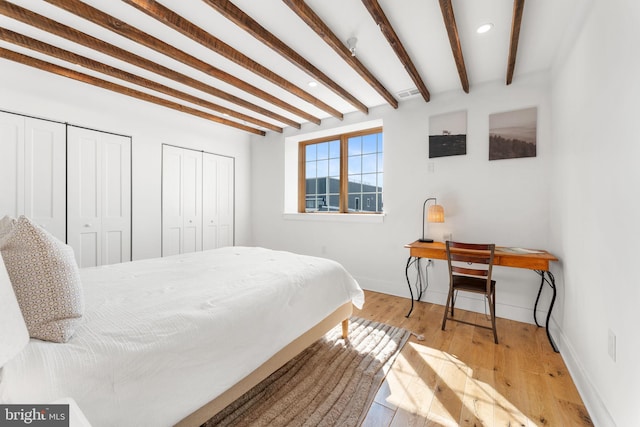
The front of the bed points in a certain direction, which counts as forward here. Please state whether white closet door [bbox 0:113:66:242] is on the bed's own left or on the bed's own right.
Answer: on the bed's own left

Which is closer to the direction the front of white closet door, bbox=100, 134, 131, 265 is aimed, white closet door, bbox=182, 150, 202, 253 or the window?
the window

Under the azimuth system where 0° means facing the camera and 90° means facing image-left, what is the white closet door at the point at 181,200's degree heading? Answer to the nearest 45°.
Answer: approximately 315°

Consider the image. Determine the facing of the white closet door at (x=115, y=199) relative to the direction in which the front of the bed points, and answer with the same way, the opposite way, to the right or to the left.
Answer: to the right

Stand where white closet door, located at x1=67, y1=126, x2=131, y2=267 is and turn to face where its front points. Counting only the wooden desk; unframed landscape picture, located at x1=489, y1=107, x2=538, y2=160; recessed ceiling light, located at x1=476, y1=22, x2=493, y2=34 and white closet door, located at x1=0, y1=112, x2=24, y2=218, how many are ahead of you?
3

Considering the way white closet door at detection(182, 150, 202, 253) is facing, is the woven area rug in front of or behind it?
in front

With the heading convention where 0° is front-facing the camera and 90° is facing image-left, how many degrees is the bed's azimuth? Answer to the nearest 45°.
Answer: approximately 225°

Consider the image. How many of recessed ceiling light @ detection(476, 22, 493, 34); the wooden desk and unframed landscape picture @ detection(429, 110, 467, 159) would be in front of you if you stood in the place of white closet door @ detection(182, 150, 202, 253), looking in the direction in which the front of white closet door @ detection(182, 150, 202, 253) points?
3

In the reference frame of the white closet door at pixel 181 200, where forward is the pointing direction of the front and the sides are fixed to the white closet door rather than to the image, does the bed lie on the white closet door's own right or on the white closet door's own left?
on the white closet door's own right

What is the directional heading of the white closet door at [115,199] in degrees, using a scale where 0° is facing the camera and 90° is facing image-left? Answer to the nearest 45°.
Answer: approximately 315°

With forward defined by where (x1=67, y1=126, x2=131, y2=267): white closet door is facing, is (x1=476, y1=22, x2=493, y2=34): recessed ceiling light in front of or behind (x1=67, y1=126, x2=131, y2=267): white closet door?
in front

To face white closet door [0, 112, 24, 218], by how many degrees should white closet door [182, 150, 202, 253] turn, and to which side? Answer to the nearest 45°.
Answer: approximately 90° to its right

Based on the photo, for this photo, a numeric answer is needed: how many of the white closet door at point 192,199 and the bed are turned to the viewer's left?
0

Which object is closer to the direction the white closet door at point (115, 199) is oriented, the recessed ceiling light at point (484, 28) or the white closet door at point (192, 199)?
the recessed ceiling light

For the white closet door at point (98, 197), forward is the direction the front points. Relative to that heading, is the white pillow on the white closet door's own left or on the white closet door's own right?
on the white closet door's own right

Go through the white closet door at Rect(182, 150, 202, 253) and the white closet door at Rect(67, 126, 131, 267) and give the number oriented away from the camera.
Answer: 0

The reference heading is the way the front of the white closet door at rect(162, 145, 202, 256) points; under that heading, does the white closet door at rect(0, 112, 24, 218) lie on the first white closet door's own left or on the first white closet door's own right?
on the first white closet door's own right
